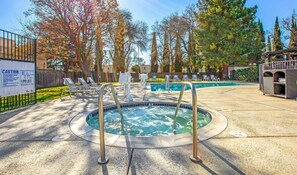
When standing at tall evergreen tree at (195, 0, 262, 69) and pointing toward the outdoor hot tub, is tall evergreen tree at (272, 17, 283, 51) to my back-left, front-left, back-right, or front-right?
back-left

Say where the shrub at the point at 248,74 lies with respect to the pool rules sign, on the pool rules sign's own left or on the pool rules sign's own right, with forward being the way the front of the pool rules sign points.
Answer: on the pool rules sign's own left

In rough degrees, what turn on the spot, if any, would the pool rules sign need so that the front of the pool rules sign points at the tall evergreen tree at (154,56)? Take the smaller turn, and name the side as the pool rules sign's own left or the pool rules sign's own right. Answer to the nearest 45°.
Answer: approximately 90° to the pool rules sign's own left

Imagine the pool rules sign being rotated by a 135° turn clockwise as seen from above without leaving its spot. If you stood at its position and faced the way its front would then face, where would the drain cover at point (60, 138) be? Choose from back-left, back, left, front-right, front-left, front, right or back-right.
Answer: left

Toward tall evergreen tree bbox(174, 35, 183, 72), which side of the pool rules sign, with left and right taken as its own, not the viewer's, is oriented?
left

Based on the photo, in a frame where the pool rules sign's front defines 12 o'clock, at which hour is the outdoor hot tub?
The outdoor hot tub is roughly at 12 o'clock from the pool rules sign.

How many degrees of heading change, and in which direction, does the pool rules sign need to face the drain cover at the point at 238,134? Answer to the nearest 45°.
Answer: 0° — it already faces it

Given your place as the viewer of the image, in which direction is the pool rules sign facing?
facing the viewer and to the right of the viewer

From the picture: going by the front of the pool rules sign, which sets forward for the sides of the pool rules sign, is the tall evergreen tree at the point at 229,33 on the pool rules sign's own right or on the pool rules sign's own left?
on the pool rules sign's own left

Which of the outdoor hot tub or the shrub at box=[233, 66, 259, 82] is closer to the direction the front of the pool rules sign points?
the outdoor hot tub
